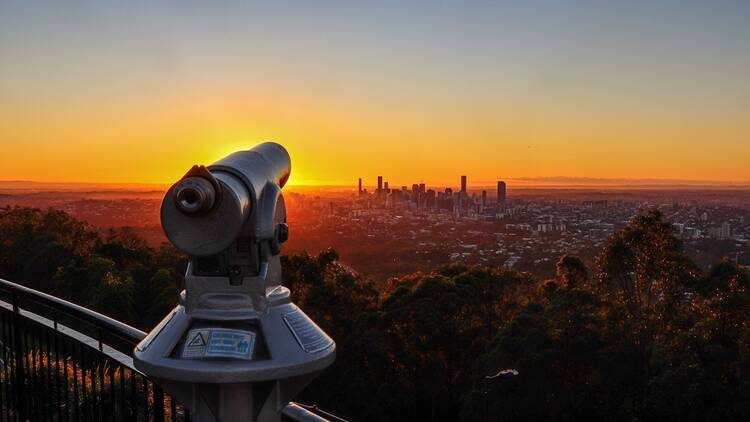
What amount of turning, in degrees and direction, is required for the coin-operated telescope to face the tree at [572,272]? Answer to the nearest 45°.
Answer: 0° — it already faces it

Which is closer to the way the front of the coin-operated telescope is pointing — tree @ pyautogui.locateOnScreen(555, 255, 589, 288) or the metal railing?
the tree

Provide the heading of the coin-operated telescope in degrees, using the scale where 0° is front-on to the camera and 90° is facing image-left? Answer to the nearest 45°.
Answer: approximately 225°
